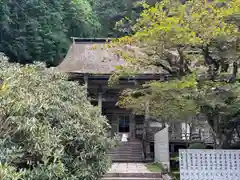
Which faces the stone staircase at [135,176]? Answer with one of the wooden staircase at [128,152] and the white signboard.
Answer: the wooden staircase at [128,152]

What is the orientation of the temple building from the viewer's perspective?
toward the camera

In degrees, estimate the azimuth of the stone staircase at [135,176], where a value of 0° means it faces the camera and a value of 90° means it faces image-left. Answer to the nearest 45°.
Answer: approximately 0°

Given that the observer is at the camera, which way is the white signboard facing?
facing the viewer

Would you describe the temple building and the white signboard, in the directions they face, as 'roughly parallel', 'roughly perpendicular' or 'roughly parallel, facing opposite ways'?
roughly parallel

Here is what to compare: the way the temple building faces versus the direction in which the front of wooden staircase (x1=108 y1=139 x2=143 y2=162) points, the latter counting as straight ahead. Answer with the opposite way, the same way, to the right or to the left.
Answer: the same way

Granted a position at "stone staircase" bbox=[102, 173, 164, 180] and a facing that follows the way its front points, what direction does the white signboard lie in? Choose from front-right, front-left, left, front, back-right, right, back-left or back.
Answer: front-left

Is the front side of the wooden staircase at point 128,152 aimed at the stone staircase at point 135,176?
yes

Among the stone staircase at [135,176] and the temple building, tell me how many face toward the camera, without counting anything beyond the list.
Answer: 2

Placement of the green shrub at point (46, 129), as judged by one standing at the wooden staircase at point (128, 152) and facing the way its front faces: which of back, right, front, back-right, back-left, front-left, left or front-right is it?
front

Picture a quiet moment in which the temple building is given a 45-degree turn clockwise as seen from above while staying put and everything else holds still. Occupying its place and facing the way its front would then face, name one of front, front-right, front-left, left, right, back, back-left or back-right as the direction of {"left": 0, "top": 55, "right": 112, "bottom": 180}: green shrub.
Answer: front-left

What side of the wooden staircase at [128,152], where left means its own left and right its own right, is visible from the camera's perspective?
front

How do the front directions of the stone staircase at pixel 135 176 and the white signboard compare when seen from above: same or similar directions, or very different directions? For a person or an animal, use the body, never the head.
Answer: same or similar directions

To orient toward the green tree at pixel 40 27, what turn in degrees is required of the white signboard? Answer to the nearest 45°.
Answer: approximately 135° to its right

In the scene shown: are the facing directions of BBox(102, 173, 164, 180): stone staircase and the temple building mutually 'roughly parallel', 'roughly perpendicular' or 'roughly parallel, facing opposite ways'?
roughly parallel

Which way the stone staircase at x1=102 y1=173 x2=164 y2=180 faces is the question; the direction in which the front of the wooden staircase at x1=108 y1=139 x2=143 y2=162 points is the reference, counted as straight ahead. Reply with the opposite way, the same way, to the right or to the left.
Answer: the same way
